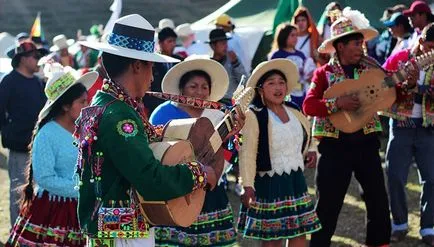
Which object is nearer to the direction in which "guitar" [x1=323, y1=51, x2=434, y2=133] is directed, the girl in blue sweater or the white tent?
the girl in blue sweater

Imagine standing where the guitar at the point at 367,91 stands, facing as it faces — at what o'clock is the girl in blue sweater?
The girl in blue sweater is roughly at 2 o'clock from the guitar.

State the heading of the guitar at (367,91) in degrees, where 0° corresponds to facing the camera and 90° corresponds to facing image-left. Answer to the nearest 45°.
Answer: approximately 0°

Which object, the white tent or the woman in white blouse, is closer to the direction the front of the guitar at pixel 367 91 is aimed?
the woman in white blouse
